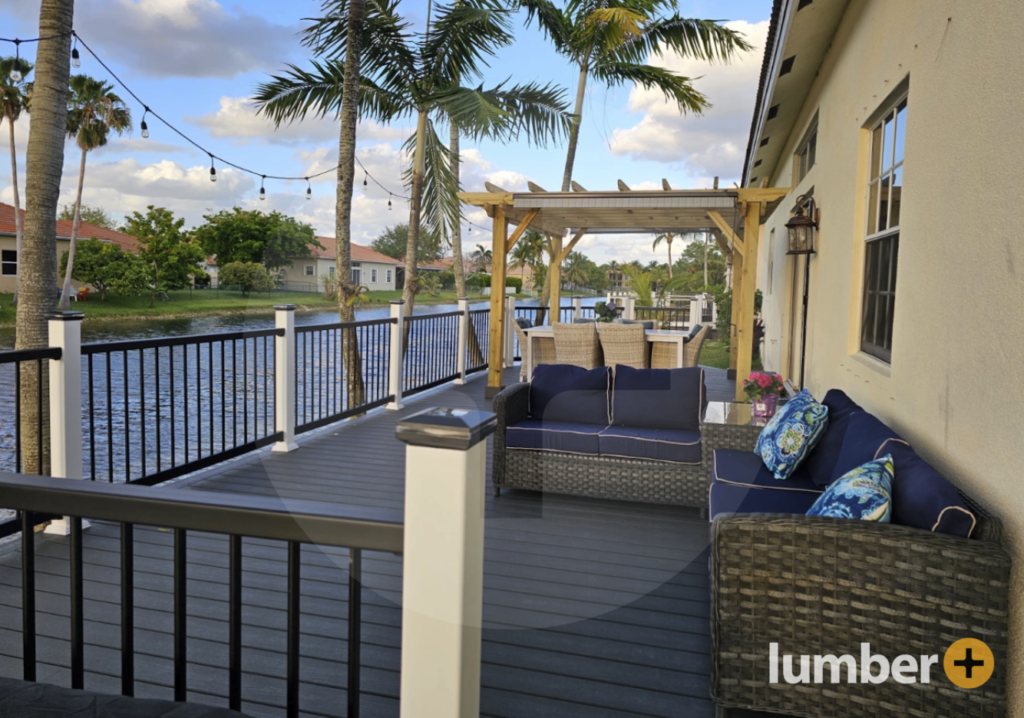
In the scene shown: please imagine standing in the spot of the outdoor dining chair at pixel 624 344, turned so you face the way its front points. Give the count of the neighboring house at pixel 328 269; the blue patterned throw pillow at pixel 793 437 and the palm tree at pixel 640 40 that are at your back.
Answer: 1

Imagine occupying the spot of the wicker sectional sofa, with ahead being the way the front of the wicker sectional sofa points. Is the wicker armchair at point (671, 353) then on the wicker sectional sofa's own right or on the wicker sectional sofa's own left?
on the wicker sectional sofa's own right

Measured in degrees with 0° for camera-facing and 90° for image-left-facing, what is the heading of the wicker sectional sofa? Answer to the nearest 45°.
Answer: approximately 90°

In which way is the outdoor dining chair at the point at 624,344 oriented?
away from the camera

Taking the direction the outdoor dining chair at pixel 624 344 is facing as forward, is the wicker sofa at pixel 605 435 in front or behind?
behind

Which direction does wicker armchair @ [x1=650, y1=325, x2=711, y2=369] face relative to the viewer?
to the viewer's left

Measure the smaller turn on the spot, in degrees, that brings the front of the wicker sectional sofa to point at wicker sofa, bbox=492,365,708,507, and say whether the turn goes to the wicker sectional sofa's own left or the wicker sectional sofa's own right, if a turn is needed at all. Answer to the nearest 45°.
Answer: approximately 45° to the wicker sectional sofa's own right

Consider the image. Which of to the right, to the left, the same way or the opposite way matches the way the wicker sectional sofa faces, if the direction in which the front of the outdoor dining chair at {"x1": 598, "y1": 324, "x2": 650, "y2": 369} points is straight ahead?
to the left

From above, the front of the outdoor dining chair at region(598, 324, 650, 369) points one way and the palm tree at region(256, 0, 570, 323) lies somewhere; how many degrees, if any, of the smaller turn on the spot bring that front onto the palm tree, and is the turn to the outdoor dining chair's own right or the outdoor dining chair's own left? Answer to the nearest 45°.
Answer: approximately 45° to the outdoor dining chair's own left

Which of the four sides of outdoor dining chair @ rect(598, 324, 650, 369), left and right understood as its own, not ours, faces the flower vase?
back

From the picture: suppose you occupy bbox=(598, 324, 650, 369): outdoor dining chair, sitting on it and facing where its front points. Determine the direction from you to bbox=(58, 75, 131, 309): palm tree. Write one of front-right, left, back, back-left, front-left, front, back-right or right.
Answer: front-left

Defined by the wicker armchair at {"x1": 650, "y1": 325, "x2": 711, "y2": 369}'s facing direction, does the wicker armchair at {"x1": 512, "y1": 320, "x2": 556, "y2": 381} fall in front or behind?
in front

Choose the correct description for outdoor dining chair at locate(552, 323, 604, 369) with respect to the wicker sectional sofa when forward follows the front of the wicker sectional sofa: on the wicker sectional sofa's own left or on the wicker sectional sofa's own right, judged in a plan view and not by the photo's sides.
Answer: on the wicker sectional sofa's own right
